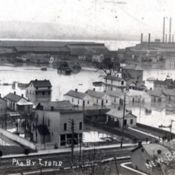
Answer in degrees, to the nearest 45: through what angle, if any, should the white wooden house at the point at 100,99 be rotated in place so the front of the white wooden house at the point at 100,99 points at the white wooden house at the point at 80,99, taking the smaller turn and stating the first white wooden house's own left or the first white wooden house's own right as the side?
approximately 135° to the first white wooden house's own right

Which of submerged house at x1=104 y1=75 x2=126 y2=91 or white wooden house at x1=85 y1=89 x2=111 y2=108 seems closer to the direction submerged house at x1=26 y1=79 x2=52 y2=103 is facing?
the white wooden house

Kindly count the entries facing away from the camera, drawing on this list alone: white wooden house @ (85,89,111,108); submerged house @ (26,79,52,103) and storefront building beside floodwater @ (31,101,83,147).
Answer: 0

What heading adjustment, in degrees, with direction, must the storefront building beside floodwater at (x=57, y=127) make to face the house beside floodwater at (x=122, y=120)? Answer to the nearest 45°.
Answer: approximately 90° to its left

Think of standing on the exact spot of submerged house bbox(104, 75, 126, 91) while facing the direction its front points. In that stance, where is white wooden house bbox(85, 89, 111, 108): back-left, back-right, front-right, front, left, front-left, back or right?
front-right

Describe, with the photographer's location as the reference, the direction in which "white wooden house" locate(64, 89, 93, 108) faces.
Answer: facing the viewer and to the right of the viewer

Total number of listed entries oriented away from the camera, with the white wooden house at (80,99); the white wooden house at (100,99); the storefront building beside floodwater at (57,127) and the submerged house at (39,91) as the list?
0

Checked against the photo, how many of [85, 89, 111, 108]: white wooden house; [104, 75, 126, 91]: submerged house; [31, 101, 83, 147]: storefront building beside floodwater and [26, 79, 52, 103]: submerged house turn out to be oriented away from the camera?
0

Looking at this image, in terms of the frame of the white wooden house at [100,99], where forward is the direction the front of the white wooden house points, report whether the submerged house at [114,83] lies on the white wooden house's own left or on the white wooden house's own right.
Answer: on the white wooden house's own left

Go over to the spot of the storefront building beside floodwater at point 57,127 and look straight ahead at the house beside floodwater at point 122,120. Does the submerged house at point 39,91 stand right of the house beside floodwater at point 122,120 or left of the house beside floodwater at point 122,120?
left

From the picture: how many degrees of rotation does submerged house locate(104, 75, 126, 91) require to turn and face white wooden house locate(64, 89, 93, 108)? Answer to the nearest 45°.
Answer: approximately 45° to its right

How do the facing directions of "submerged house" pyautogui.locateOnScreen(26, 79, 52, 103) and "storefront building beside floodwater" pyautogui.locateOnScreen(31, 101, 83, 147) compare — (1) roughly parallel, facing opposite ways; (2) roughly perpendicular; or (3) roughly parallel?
roughly parallel

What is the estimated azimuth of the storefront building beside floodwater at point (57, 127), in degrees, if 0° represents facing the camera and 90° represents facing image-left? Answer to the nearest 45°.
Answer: approximately 315°

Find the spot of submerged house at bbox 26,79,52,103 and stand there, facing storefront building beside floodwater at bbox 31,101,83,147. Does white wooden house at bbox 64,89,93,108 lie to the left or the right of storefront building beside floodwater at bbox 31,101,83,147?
left

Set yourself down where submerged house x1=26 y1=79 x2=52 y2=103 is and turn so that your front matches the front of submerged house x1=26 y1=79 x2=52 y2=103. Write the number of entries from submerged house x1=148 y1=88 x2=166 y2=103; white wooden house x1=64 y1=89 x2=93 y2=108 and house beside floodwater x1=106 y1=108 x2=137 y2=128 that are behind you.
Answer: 0

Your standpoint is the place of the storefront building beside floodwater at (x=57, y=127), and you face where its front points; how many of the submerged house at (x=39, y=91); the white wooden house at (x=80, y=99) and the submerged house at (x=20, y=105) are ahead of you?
0

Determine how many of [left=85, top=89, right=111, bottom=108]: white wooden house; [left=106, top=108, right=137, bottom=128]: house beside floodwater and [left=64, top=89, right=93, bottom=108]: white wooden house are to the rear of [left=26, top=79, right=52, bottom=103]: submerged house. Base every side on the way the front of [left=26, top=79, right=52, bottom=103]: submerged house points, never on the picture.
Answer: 0

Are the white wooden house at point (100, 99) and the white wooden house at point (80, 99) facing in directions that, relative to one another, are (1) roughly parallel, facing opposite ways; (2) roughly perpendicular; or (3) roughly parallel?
roughly parallel

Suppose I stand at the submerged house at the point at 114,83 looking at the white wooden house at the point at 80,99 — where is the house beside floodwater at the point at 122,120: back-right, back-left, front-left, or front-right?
front-left
